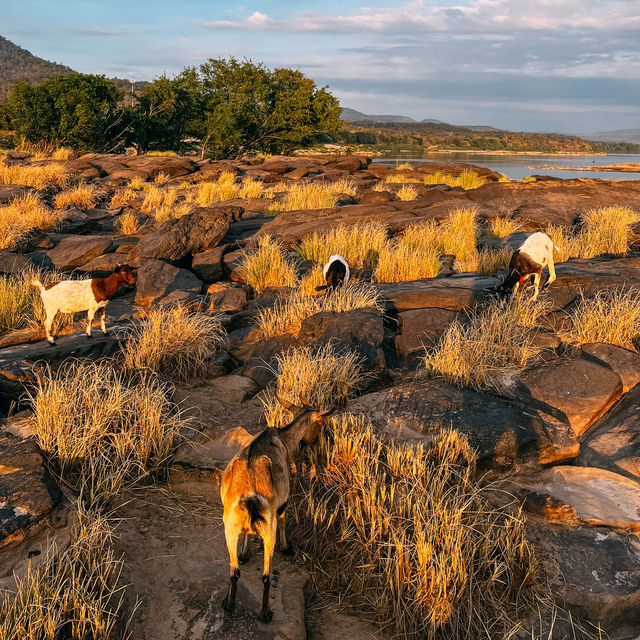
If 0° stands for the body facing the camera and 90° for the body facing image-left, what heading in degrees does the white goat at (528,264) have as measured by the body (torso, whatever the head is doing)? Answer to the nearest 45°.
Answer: approximately 45°

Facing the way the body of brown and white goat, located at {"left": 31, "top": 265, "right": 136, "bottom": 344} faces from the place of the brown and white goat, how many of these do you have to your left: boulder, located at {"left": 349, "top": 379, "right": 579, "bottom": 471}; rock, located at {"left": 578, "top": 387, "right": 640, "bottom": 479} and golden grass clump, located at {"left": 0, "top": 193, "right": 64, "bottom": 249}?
1

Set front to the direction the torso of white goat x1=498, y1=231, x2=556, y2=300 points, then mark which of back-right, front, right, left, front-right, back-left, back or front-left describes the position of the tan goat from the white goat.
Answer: front-left

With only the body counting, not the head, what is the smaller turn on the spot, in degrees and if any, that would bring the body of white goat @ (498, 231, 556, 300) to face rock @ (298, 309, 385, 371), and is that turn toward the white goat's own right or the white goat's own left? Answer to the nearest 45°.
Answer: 0° — it already faces it

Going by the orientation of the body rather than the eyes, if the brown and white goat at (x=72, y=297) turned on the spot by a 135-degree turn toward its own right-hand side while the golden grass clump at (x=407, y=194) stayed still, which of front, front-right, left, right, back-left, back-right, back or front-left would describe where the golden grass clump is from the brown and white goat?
back

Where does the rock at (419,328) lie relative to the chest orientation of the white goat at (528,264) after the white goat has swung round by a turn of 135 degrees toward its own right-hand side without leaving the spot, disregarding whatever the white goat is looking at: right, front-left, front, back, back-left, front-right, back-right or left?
back-left

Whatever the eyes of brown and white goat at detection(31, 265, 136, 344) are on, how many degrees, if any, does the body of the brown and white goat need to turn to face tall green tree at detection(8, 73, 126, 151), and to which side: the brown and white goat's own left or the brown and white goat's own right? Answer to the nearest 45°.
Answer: approximately 90° to the brown and white goat's own left

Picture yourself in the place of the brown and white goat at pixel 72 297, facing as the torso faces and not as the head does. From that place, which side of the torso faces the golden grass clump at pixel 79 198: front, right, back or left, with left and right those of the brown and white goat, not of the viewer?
left

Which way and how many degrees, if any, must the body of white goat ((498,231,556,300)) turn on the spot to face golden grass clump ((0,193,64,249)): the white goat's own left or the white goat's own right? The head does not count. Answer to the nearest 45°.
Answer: approximately 45° to the white goat's own right

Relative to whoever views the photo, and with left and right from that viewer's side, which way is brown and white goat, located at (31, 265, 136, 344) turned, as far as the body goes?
facing to the right of the viewer

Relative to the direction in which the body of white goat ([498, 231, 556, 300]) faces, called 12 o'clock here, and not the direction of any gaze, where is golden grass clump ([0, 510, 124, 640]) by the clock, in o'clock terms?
The golden grass clump is roughly at 11 o'clock from the white goat.

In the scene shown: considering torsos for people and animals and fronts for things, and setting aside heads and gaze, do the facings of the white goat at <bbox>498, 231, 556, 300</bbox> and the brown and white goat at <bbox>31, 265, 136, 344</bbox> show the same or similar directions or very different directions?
very different directions

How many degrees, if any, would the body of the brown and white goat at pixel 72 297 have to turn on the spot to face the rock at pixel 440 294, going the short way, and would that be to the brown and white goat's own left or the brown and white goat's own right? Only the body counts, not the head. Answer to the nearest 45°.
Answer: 0° — it already faces it

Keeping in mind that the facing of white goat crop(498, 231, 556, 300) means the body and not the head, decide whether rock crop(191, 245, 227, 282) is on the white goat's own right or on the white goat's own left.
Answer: on the white goat's own right

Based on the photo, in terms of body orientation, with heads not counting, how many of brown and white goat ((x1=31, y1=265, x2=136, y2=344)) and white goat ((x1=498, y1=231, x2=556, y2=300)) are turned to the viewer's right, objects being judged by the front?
1
